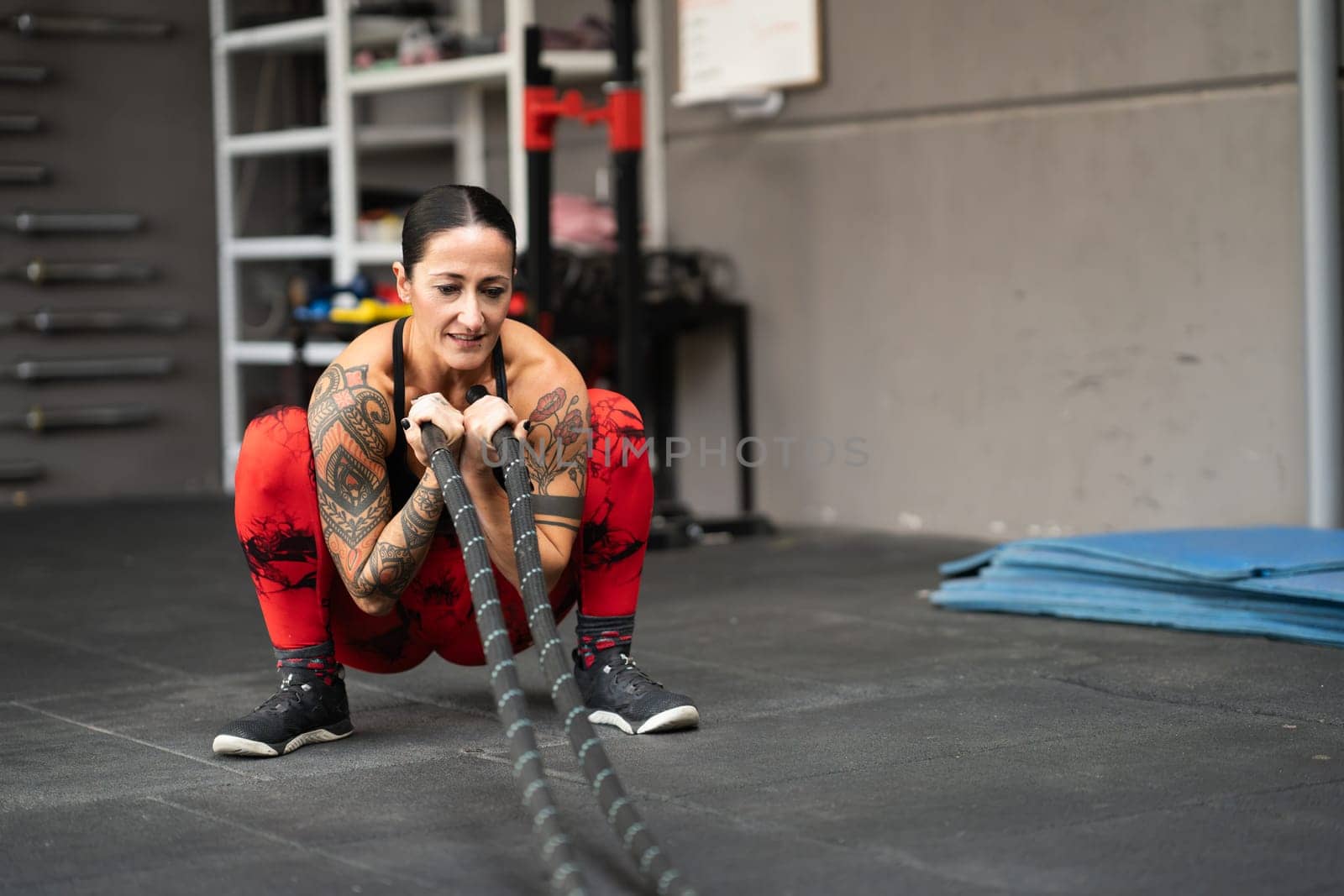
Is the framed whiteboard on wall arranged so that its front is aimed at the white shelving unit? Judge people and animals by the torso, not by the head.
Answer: no

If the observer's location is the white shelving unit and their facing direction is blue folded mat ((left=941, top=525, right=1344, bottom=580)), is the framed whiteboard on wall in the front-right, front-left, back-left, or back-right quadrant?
front-left

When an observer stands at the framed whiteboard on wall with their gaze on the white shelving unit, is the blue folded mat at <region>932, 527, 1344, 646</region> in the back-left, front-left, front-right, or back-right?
back-left

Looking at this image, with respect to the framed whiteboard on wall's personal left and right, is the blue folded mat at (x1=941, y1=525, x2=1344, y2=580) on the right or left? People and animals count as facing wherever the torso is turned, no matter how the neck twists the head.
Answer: on its left

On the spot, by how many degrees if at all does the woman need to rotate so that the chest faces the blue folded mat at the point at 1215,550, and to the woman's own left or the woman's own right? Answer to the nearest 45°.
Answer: approximately 135° to the woman's own left

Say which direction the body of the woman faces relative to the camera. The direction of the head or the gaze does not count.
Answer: toward the camera

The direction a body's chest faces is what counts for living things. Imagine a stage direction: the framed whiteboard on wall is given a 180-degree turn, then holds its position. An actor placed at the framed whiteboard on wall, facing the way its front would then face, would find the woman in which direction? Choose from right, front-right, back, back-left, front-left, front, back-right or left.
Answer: back-right

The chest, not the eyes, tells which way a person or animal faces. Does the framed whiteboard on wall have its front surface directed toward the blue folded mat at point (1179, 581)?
no

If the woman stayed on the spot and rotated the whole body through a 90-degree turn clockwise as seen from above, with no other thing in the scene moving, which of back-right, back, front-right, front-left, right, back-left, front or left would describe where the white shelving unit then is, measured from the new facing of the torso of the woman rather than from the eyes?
right
